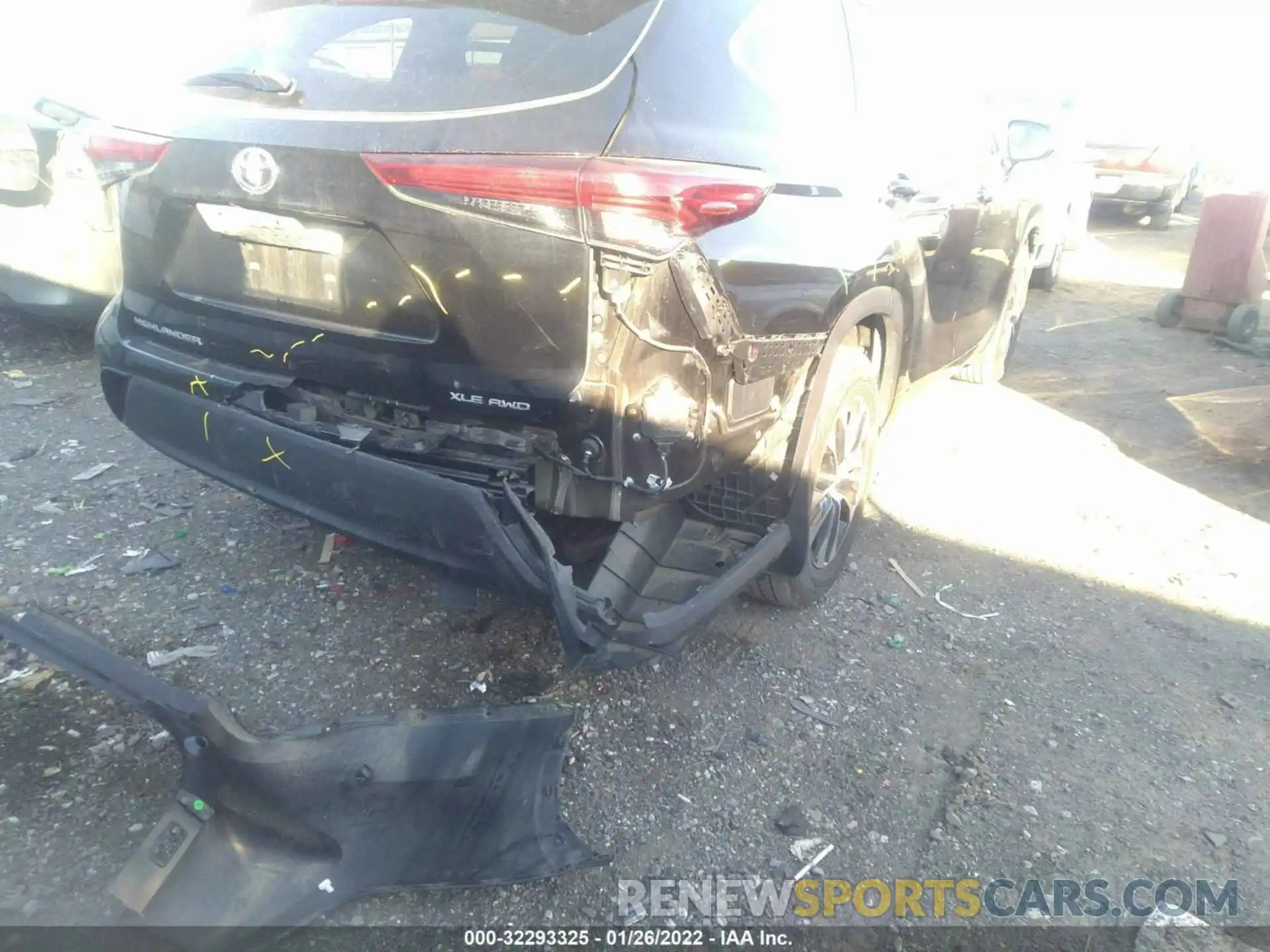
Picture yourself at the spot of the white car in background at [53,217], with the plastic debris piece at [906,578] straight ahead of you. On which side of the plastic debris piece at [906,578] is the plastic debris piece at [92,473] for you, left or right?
right

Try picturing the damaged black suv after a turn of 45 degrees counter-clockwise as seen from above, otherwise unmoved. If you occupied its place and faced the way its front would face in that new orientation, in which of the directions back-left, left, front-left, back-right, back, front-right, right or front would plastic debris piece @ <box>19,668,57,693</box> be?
left

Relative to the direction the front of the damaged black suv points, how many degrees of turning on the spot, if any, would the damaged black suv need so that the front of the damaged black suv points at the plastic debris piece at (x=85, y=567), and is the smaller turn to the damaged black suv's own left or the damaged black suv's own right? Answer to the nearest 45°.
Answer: approximately 90° to the damaged black suv's own left

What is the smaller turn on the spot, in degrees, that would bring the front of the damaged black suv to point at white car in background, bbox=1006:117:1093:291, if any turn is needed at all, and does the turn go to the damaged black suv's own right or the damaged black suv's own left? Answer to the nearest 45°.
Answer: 0° — it already faces it

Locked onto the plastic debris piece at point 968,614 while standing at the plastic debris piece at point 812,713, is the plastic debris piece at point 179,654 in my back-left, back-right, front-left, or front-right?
back-left

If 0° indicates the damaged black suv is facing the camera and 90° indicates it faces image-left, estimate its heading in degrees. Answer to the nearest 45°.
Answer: approximately 225°

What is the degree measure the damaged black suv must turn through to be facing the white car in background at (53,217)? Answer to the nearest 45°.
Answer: approximately 90° to its left

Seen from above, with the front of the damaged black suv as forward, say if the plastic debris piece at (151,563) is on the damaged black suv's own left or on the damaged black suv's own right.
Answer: on the damaged black suv's own left

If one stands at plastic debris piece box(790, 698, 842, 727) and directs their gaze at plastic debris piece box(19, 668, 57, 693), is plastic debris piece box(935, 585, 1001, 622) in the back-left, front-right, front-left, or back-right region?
back-right
